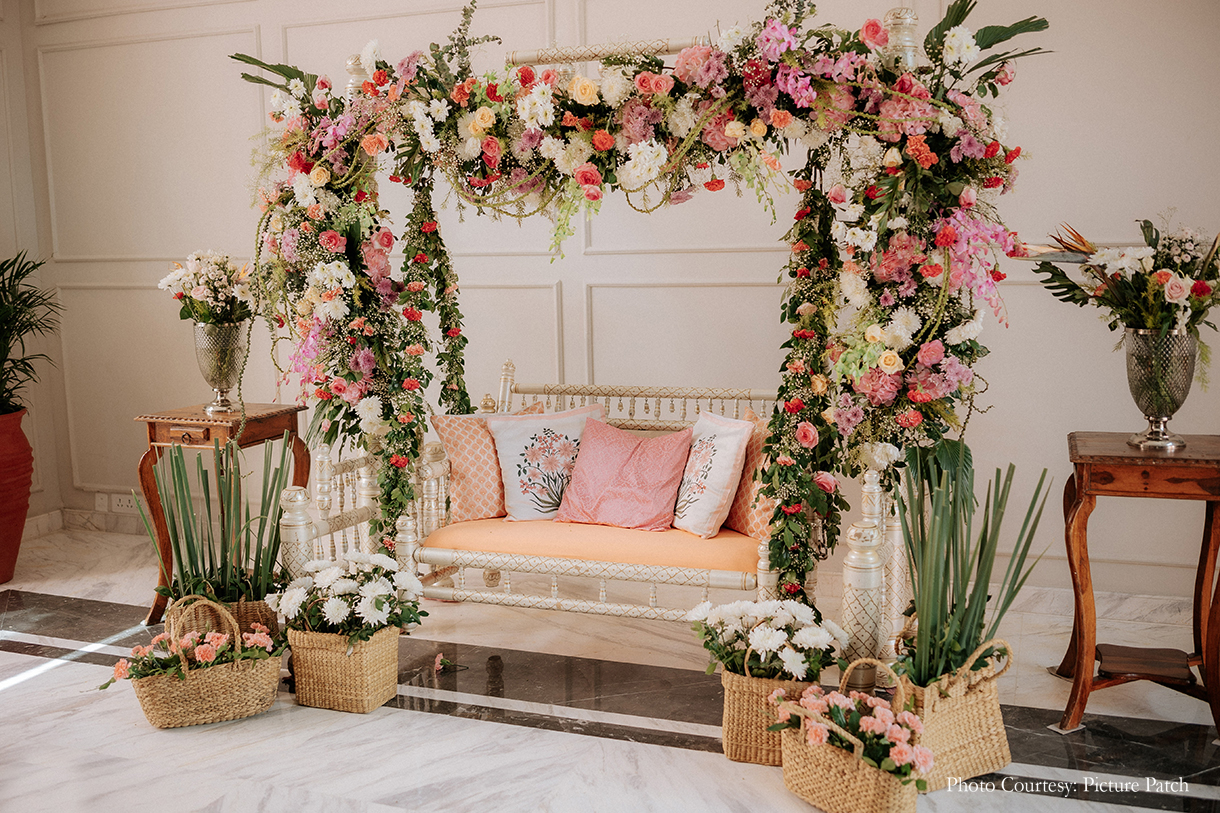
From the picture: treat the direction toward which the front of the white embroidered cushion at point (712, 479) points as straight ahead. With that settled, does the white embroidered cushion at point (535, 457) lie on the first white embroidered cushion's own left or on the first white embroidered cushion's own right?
on the first white embroidered cushion's own right

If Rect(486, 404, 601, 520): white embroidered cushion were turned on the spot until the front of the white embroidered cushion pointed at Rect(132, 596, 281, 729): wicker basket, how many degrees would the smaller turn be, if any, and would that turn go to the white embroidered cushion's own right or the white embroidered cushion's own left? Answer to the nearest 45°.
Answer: approximately 45° to the white embroidered cushion's own right

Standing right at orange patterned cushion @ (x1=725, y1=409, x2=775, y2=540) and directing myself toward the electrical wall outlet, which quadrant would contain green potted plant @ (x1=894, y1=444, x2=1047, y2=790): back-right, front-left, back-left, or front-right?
back-left

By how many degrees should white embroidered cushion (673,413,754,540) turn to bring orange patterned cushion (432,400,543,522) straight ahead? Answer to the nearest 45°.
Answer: approximately 45° to its right

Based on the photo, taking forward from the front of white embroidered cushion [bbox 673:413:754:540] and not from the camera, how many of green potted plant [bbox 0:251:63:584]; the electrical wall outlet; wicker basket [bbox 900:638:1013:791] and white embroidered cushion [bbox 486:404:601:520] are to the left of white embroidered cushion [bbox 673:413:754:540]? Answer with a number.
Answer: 1

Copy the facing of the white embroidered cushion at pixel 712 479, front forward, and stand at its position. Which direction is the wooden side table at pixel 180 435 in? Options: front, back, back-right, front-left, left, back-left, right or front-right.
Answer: front-right

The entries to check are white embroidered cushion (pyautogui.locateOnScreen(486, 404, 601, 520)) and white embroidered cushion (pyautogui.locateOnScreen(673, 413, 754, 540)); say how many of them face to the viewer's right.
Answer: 0

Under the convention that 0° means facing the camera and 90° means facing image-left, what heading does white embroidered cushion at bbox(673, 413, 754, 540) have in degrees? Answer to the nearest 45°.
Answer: approximately 45°

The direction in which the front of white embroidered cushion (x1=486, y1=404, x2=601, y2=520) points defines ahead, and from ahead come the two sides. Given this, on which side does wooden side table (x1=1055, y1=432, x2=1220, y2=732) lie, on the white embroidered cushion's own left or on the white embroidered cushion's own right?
on the white embroidered cushion's own left
